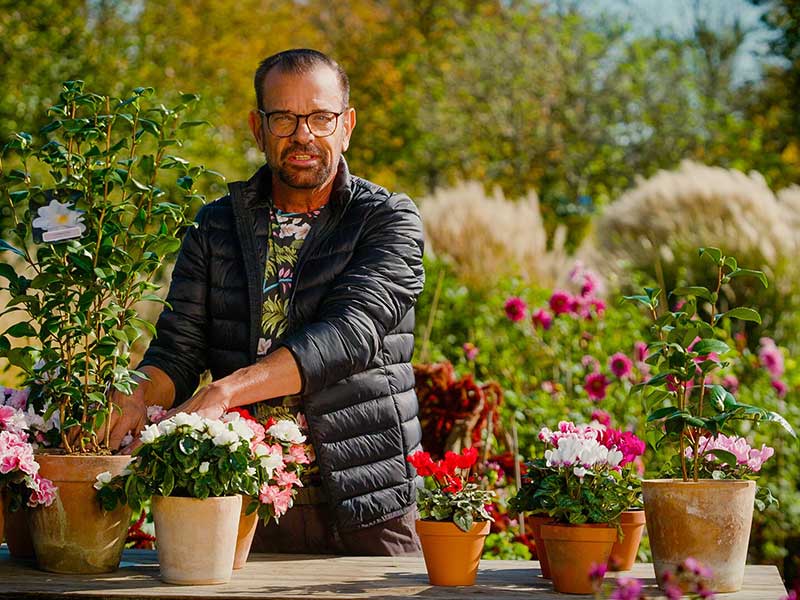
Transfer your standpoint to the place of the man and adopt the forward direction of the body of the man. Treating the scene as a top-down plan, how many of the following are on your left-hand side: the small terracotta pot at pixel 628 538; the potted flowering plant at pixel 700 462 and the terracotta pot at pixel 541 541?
3

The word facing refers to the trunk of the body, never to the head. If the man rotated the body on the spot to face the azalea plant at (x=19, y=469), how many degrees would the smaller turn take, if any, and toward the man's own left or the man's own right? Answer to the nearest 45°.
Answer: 0° — they already face it

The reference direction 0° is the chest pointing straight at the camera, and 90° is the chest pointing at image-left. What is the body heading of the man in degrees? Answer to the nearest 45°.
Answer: approximately 45°

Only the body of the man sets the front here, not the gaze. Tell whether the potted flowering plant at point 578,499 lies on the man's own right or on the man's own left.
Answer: on the man's own left

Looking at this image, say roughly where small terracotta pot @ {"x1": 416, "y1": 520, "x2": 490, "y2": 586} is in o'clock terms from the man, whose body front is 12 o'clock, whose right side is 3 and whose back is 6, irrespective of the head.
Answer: The small terracotta pot is roughly at 10 o'clock from the man.

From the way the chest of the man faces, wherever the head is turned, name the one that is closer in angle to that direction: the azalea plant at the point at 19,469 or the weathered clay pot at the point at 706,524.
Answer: the azalea plant

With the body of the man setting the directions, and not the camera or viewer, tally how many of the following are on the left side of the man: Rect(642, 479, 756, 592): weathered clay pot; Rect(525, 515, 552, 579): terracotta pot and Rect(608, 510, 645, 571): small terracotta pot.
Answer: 3
